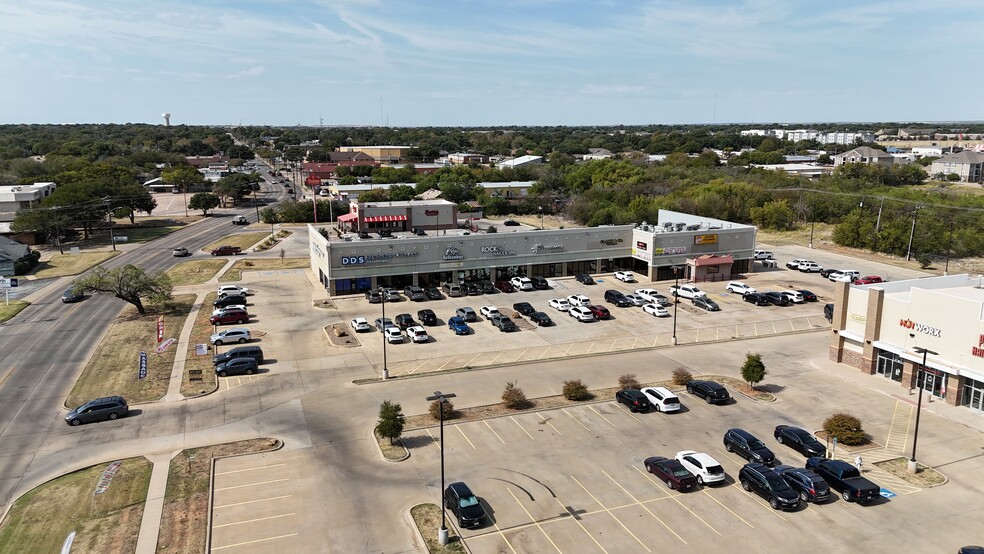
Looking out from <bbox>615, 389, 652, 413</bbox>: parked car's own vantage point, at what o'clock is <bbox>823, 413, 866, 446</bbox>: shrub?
The shrub is roughly at 5 o'clock from the parked car.

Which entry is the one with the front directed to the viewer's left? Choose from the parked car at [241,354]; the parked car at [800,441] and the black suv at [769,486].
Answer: the parked car at [241,354]

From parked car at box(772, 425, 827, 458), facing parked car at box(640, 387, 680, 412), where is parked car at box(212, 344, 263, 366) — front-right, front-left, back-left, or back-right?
front-left

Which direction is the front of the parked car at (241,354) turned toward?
to the viewer's left

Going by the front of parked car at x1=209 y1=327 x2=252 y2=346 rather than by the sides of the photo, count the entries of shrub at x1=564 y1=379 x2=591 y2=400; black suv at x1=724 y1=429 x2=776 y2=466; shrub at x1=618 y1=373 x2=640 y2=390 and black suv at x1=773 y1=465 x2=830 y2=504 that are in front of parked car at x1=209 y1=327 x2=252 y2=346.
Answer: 0

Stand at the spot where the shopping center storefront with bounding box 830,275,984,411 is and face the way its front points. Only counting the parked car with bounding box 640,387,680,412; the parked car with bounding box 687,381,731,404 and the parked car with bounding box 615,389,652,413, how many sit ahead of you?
3

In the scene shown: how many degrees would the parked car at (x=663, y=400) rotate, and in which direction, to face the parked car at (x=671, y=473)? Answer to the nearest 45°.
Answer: approximately 135° to its left

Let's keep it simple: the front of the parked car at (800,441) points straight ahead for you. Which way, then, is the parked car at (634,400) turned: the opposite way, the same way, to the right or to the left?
the opposite way

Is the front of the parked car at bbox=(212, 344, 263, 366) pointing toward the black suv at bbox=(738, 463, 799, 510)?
no

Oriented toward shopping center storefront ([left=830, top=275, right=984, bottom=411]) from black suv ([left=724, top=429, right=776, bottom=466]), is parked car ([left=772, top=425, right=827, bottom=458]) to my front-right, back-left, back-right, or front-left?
front-right

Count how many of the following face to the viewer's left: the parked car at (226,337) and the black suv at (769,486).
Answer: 1

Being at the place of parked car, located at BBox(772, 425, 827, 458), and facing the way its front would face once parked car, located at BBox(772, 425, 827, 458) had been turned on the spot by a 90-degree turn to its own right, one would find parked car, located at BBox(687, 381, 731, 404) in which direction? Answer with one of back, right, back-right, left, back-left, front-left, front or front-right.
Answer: right

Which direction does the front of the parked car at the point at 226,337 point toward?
to the viewer's left

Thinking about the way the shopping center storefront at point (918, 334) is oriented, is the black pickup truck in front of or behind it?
in front

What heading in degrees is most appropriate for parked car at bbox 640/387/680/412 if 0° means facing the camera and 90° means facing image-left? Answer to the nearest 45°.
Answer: approximately 135°

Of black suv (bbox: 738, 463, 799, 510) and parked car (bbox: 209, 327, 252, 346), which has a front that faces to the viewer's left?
the parked car

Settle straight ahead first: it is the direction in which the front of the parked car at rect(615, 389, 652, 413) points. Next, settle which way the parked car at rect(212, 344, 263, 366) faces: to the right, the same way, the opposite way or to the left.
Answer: to the left
